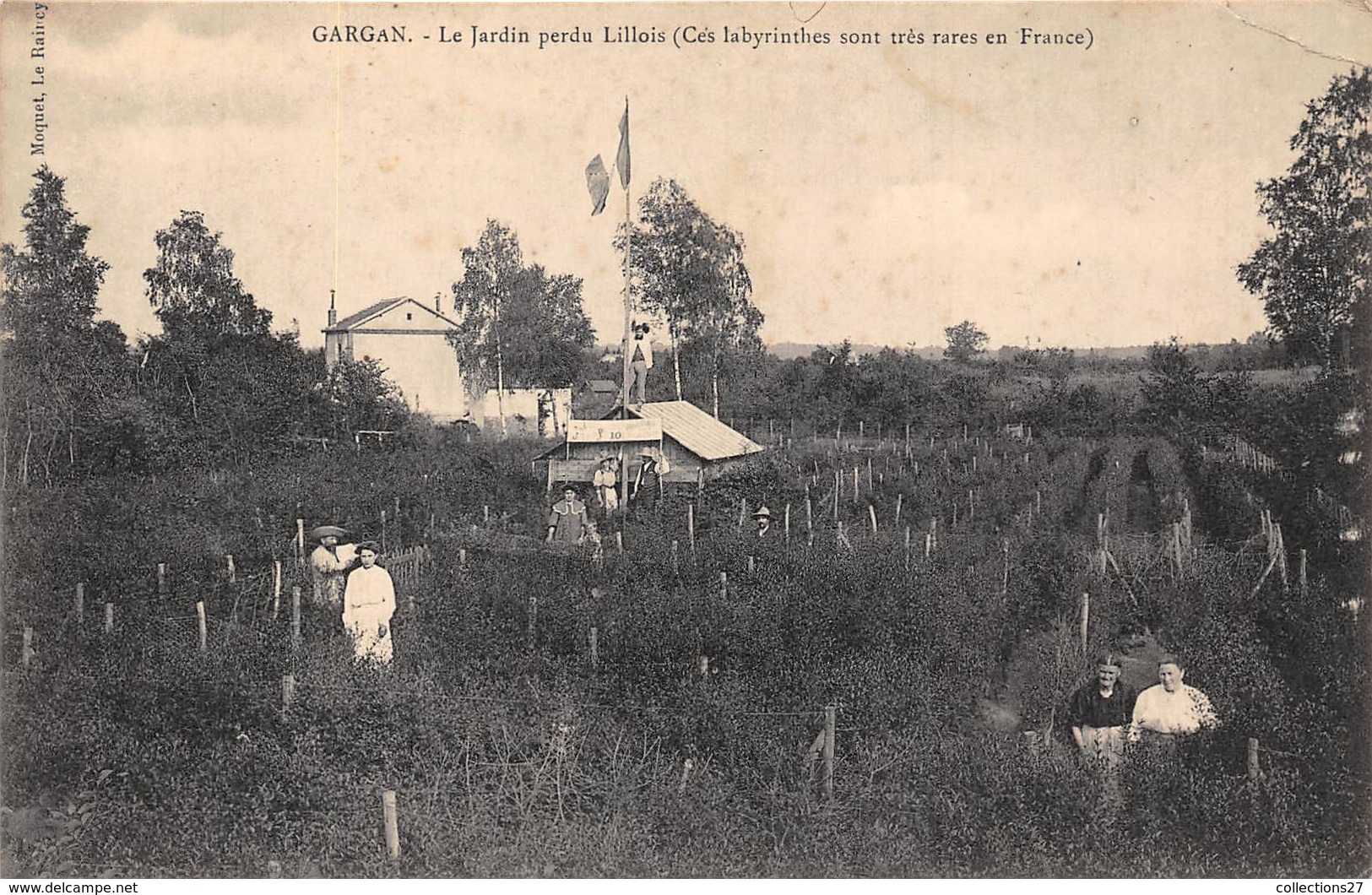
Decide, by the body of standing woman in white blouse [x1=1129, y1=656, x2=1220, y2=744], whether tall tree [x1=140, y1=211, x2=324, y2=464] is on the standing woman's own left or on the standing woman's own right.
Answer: on the standing woman's own right

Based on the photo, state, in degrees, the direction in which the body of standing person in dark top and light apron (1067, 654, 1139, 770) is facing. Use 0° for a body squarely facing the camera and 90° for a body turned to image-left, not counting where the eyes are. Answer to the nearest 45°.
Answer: approximately 0°

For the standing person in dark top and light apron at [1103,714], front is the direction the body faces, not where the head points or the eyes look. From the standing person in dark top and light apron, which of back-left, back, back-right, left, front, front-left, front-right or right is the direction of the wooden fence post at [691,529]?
back-right

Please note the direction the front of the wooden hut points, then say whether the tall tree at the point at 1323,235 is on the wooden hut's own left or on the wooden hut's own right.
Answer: on the wooden hut's own left

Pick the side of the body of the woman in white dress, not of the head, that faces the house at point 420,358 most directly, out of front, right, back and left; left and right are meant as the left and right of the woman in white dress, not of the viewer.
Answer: back
